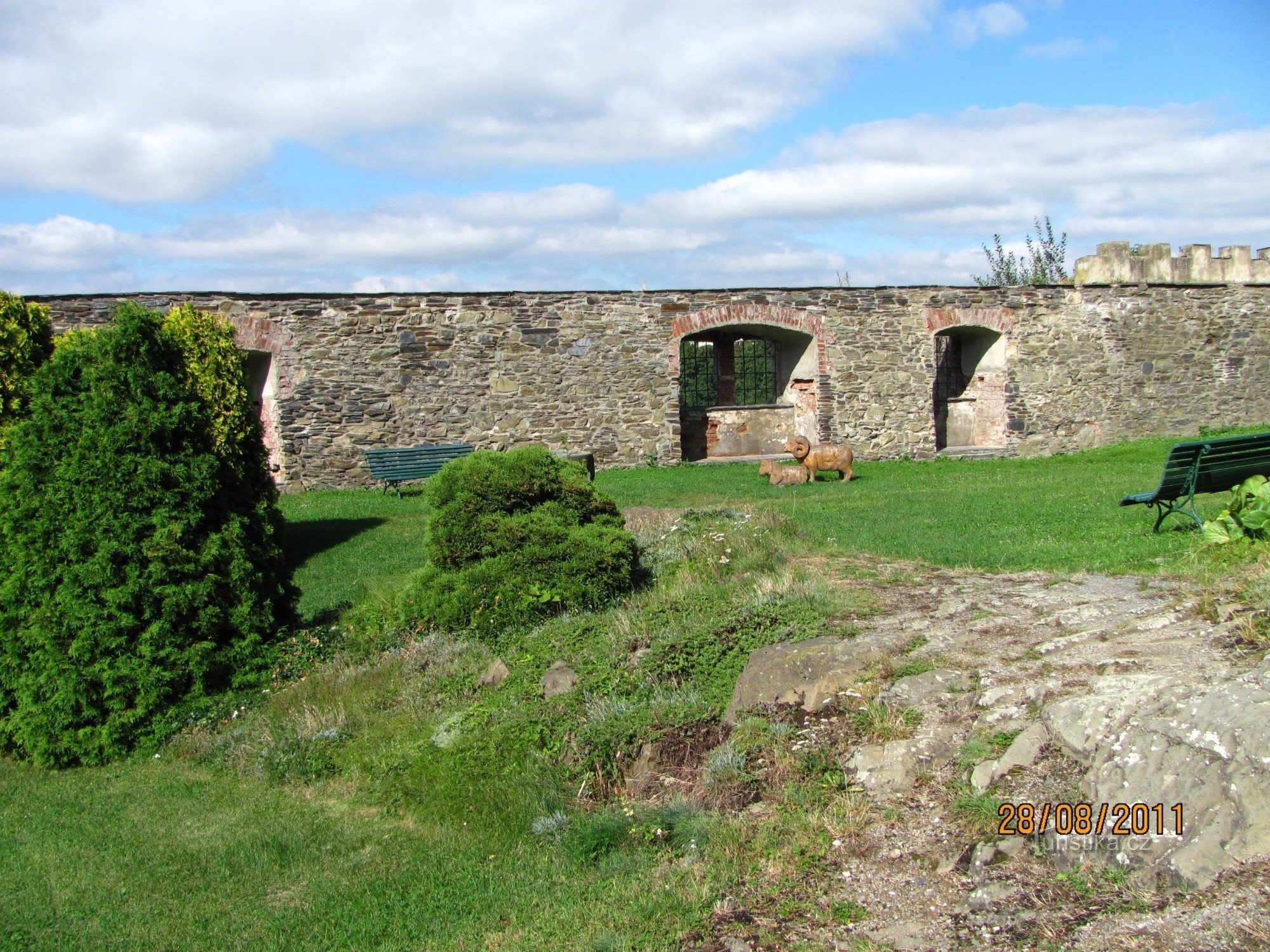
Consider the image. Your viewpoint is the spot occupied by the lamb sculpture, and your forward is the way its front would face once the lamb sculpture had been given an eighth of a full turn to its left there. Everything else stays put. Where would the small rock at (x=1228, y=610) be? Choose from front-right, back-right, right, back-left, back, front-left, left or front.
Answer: front-left

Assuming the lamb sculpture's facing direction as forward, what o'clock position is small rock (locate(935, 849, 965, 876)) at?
The small rock is roughly at 9 o'clock from the lamb sculpture.

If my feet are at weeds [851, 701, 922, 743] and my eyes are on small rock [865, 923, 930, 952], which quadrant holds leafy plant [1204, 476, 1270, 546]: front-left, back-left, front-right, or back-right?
back-left

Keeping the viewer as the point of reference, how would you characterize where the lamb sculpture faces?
facing to the left of the viewer

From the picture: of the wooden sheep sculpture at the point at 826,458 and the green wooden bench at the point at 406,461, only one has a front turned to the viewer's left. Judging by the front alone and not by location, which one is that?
the wooden sheep sculpture

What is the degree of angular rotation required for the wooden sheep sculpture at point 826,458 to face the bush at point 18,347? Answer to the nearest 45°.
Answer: approximately 45° to its left

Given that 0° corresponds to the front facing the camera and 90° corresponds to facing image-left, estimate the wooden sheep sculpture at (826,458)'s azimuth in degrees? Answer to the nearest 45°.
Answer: approximately 90°

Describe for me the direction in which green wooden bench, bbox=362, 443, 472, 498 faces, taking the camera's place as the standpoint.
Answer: facing the viewer and to the right of the viewer

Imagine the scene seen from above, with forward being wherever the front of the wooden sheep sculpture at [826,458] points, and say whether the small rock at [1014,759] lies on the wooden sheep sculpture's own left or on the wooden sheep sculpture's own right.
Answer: on the wooden sheep sculpture's own left

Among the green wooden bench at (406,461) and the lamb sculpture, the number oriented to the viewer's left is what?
1

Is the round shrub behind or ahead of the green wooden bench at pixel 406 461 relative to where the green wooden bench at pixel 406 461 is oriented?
ahead

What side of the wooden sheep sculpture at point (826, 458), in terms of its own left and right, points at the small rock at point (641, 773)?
left
